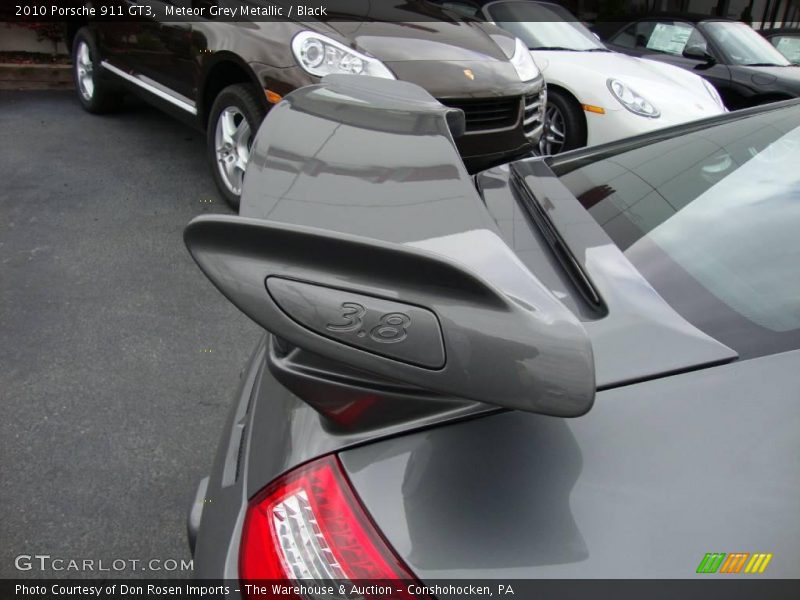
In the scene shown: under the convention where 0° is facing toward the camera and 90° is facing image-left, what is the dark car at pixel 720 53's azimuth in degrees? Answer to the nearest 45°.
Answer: approximately 315°

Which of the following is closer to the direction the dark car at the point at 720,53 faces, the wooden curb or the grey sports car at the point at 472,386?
the grey sports car

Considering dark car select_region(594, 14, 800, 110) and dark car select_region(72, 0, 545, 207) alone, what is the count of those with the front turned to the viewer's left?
0

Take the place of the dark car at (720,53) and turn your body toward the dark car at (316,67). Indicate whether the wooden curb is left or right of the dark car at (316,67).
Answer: right

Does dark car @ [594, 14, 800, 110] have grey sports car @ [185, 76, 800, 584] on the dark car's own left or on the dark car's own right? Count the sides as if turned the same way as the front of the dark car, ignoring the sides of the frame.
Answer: on the dark car's own right

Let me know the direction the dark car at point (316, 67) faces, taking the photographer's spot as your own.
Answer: facing the viewer and to the right of the viewer

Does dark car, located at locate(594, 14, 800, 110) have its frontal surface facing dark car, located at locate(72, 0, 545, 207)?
no

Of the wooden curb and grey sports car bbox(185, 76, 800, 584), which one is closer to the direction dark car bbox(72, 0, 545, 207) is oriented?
the grey sports car

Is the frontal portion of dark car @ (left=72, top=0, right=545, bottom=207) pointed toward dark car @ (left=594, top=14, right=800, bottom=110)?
no

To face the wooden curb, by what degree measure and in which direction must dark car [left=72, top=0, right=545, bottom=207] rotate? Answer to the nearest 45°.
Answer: approximately 180°

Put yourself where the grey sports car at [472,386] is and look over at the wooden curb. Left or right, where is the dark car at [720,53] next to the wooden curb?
right

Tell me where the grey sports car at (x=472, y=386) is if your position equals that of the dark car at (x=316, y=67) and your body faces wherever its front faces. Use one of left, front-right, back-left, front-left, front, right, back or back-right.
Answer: front-right
